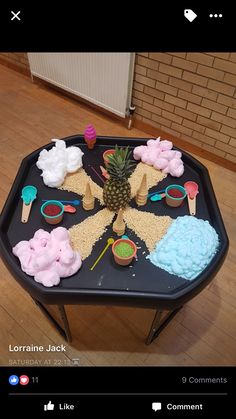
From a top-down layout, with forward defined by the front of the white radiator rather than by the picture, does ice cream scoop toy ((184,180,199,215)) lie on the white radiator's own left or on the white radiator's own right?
on the white radiator's own left

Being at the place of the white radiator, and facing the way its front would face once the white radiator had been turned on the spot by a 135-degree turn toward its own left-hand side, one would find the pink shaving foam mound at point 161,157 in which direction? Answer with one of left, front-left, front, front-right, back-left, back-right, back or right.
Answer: right

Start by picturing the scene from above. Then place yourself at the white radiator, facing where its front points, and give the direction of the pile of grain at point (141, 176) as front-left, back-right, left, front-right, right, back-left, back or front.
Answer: front-left

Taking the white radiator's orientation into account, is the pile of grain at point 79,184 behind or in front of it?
in front

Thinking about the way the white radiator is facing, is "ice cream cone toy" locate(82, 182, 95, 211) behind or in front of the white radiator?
in front

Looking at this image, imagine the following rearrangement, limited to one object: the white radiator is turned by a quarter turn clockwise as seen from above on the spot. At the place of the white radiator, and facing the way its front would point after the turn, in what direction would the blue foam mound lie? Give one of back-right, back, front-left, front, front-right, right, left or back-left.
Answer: back-left

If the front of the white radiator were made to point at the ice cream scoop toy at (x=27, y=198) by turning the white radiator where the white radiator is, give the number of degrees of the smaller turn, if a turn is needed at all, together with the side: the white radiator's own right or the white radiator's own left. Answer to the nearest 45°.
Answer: approximately 45° to the white radiator's own left

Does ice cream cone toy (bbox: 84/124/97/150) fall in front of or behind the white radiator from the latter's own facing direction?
in front

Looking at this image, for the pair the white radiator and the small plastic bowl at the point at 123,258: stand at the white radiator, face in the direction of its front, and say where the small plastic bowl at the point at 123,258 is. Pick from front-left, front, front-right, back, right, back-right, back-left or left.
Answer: front-left

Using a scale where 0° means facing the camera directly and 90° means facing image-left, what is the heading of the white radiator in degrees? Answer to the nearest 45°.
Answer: approximately 45°
